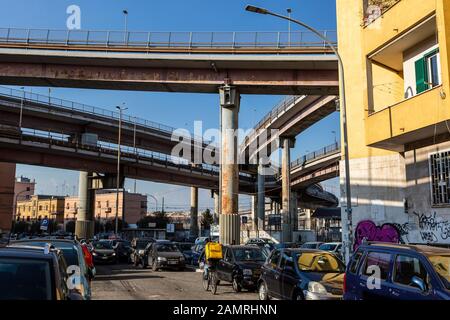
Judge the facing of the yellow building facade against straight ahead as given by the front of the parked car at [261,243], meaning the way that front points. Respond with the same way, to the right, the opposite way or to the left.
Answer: to the right

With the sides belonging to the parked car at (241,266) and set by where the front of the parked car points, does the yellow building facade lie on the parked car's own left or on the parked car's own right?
on the parked car's own left

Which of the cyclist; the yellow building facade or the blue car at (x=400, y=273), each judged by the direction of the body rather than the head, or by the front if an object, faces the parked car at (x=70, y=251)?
the yellow building facade

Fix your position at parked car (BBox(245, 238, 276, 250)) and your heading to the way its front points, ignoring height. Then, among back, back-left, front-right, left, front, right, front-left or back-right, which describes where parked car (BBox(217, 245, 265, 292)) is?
front-right

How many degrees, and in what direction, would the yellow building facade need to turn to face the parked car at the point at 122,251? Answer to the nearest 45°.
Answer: approximately 90° to its right

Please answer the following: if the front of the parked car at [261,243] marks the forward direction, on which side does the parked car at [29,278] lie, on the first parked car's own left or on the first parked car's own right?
on the first parked car's own right

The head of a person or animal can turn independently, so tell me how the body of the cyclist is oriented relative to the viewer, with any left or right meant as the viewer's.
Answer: facing away from the viewer and to the left of the viewer

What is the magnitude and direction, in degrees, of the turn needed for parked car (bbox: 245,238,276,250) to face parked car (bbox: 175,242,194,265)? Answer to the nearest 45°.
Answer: approximately 90° to its right

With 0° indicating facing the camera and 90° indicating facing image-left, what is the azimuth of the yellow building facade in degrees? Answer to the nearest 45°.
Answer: approximately 45°
